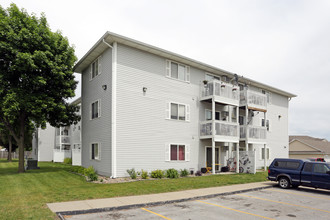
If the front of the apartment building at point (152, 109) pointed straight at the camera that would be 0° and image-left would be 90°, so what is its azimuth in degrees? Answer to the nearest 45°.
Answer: approximately 315°

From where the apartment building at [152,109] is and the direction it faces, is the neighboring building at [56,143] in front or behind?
behind

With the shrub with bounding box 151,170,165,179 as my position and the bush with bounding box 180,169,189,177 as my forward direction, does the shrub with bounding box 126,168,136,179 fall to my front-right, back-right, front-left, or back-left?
back-left
